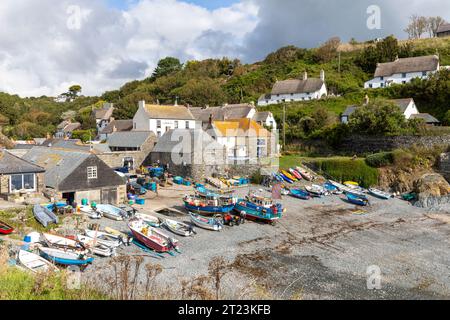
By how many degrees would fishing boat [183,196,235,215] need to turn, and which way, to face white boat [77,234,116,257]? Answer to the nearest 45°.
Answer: approximately 45° to its left

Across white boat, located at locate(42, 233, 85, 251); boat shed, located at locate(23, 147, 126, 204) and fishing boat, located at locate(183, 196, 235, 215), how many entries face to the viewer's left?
2

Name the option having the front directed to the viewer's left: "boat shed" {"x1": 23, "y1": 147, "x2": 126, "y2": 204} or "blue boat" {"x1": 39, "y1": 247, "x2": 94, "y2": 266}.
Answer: the blue boat

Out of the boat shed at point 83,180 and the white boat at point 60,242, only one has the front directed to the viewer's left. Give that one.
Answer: the white boat

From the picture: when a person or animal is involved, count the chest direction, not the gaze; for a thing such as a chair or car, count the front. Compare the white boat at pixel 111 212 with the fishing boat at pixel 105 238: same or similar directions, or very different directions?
same or similar directions

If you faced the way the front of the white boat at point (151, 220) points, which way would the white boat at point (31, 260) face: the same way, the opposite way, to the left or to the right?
the same way

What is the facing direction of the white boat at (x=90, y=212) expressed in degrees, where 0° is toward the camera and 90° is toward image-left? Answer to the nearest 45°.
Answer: approximately 135°

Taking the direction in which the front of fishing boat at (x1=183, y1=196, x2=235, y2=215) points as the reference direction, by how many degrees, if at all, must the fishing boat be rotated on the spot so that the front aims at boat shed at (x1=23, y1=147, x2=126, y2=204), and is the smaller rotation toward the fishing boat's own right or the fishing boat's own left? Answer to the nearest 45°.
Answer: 0° — it already faces it
